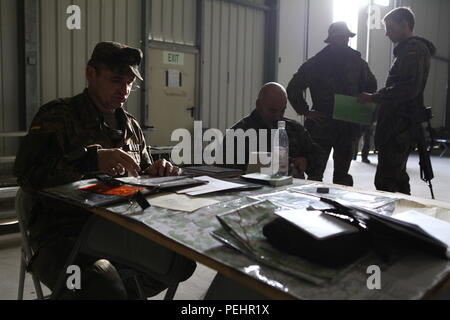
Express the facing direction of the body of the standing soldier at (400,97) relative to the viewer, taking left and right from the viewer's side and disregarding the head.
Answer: facing to the left of the viewer

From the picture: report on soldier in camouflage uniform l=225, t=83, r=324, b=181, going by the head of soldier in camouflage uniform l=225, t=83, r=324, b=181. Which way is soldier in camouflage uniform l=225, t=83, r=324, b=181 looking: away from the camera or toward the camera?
toward the camera

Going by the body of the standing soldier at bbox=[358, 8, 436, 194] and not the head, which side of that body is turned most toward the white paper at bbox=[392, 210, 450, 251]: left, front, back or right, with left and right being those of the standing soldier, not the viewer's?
left

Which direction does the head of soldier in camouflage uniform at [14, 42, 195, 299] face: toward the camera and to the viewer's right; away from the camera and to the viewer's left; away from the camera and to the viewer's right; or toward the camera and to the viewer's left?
toward the camera and to the viewer's right

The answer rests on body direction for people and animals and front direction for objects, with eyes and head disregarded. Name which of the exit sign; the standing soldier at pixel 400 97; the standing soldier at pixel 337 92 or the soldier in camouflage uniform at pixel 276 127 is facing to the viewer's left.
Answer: the standing soldier at pixel 400 97

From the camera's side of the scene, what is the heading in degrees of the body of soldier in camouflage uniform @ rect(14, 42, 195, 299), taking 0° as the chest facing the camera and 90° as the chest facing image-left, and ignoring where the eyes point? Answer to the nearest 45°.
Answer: approximately 315°

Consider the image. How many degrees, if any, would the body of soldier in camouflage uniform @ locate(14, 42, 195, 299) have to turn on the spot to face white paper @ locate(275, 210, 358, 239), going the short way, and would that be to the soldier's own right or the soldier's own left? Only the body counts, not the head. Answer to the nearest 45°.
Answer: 0° — they already face it

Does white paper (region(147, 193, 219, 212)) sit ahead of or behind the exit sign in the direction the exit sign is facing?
ahead

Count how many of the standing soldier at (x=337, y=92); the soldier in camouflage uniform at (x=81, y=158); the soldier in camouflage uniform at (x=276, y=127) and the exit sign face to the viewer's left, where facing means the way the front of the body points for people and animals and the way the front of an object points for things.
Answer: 0

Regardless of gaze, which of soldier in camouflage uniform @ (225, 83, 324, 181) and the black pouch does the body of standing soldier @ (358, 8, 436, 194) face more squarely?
the soldier in camouflage uniform

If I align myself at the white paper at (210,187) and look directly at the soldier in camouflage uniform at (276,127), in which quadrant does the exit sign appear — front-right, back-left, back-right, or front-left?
front-left

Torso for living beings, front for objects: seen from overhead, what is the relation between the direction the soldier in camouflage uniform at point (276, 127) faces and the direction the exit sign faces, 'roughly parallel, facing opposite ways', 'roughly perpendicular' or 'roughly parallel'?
roughly parallel

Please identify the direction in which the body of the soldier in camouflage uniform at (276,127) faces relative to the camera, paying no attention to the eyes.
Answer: toward the camera

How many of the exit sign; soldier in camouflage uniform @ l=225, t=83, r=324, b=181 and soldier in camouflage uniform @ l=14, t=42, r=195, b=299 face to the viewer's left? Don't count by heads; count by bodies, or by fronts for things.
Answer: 0

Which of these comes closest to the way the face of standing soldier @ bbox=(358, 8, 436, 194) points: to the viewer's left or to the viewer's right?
to the viewer's left
